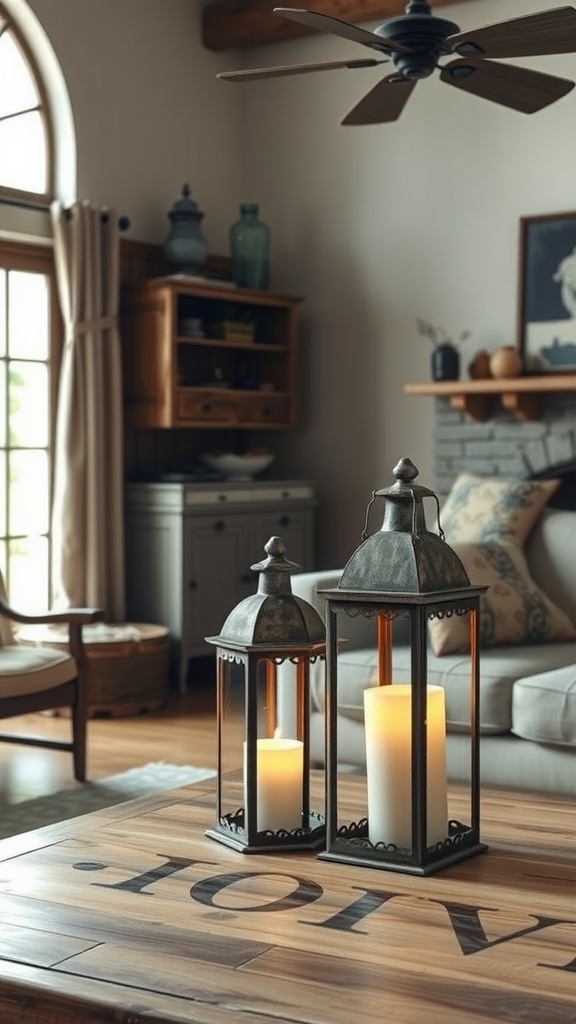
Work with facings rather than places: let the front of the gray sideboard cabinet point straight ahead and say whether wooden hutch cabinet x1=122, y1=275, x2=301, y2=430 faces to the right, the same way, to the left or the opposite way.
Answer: the same way

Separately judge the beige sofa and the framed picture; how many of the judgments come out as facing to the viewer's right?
0

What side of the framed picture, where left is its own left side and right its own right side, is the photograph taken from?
front

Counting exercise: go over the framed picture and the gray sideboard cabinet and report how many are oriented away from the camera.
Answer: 0

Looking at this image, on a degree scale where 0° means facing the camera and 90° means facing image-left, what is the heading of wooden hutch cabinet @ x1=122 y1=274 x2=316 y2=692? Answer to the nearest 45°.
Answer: approximately 315°

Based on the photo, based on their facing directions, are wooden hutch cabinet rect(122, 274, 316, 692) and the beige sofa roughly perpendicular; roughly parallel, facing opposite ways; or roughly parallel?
roughly perpendicular

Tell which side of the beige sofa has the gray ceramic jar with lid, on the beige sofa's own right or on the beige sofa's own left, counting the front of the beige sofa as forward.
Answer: on the beige sofa's own right

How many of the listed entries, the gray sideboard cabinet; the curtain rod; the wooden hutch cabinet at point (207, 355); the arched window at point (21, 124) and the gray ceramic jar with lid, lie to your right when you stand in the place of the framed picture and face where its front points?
5

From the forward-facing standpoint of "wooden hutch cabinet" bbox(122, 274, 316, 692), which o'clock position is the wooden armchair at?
The wooden armchair is roughly at 2 o'clock from the wooden hutch cabinet.

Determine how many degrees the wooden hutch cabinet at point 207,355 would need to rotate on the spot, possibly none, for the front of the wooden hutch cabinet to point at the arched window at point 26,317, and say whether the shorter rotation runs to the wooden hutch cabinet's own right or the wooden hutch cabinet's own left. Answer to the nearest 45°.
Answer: approximately 90° to the wooden hutch cabinet's own right

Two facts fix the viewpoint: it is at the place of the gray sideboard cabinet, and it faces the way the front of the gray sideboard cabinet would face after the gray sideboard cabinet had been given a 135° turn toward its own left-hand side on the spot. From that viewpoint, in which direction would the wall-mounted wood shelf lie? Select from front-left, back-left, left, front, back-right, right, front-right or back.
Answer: right

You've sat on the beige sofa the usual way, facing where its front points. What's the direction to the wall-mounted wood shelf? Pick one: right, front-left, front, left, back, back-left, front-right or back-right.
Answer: back-right

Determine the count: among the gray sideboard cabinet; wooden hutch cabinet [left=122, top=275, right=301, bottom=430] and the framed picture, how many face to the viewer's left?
0

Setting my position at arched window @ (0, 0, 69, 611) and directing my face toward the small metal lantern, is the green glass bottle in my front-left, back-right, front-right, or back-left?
back-left

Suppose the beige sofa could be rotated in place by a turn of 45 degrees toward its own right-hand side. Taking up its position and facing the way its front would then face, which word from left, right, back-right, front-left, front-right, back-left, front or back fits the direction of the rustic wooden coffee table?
left

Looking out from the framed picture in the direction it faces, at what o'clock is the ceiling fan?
The ceiling fan is roughly at 12 o'clock from the framed picture.

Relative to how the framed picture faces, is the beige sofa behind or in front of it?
in front

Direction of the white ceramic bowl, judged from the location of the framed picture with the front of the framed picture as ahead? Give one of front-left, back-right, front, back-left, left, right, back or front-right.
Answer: right

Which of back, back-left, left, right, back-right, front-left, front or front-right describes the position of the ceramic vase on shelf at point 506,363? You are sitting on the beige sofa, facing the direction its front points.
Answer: back-right

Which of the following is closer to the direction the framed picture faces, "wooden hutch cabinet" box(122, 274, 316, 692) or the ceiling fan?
the ceiling fan
